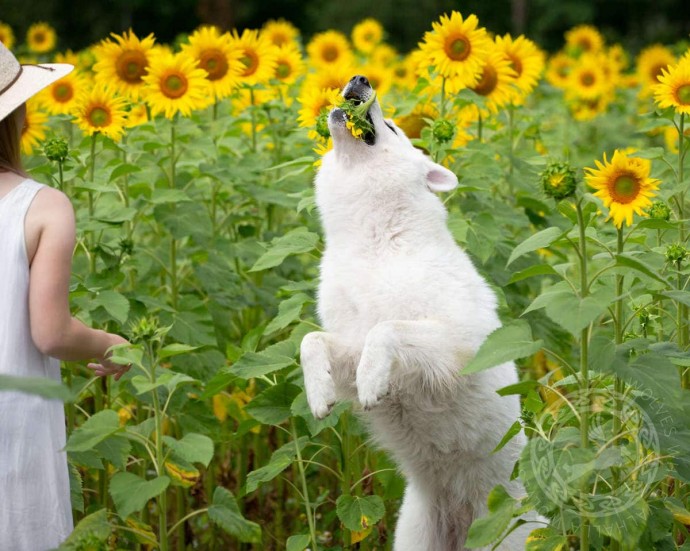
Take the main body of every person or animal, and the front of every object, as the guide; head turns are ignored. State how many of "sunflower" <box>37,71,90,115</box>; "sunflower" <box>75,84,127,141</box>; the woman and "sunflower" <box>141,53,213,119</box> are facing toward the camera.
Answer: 3

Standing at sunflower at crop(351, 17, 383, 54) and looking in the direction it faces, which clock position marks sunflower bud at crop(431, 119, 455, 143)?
The sunflower bud is roughly at 12 o'clock from the sunflower.

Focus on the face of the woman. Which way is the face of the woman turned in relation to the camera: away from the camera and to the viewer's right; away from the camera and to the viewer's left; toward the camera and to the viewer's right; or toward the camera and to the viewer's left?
away from the camera and to the viewer's right

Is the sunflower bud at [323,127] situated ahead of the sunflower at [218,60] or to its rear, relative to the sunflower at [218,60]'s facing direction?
ahead

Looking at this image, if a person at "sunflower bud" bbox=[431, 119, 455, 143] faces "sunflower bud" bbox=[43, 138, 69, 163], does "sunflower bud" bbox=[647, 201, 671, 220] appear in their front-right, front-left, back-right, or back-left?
back-left

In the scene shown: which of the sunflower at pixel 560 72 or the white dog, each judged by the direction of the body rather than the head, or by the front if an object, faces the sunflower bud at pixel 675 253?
the sunflower

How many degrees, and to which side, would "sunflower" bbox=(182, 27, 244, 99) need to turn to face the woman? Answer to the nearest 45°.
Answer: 0° — it already faces them

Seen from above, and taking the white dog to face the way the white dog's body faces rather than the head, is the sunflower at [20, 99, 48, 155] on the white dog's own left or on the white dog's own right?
on the white dog's own right

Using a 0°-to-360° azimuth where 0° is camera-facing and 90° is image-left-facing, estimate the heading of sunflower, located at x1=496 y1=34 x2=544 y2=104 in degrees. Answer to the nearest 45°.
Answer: approximately 0°
